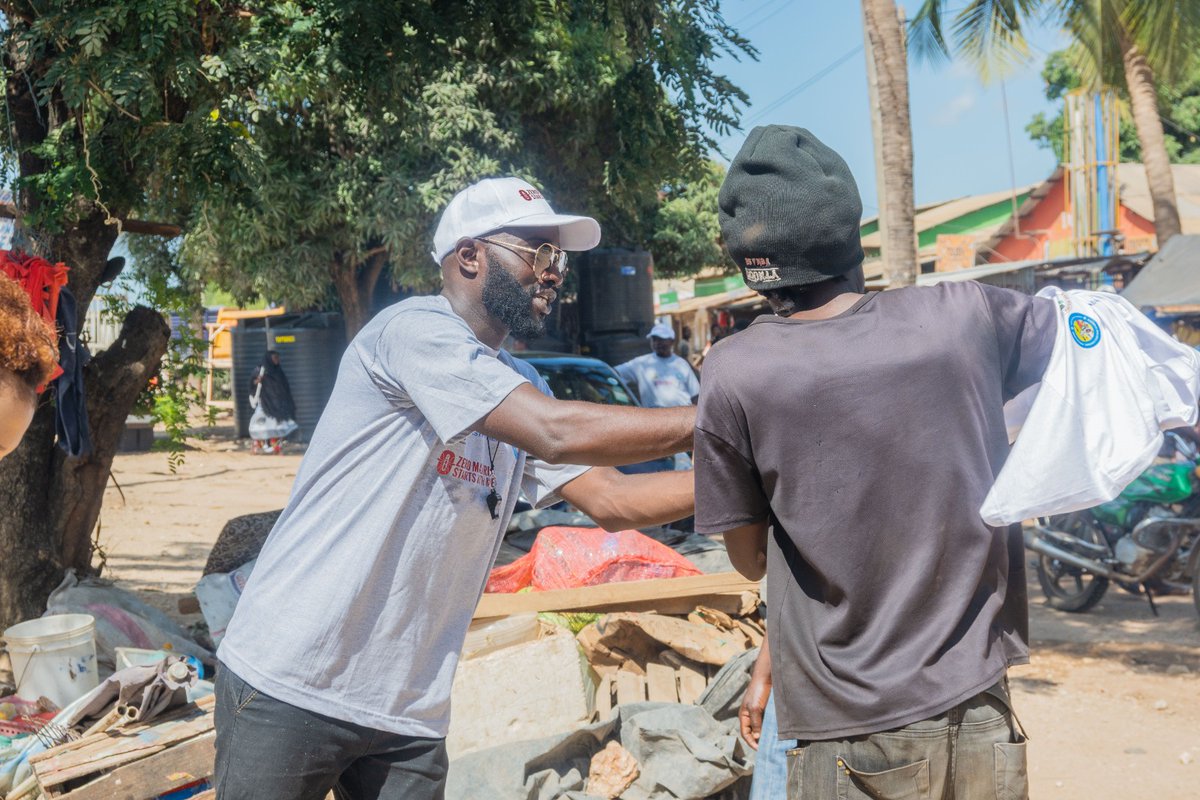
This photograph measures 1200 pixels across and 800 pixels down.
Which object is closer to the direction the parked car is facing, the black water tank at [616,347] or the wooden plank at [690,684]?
the wooden plank

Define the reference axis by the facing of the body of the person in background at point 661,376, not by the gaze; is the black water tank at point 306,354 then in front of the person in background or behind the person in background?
behind

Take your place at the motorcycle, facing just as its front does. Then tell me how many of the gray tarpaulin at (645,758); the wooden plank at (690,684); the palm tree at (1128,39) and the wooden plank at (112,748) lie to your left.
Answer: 1

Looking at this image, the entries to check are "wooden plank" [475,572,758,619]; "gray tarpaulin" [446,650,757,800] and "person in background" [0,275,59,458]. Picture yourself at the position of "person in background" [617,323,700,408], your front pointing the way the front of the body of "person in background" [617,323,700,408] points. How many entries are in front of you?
3

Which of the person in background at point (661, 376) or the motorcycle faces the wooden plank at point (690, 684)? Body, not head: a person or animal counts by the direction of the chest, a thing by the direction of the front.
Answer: the person in background

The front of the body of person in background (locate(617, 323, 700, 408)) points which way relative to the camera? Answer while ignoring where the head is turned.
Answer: toward the camera

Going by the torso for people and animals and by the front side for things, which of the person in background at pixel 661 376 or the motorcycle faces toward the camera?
the person in background

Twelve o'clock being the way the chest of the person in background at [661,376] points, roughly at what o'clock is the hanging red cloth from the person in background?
The hanging red cloth is roughly at 1 o'clock from the person in background.

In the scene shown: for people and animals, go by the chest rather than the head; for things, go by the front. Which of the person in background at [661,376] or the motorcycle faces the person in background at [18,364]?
the person in background at [661,376]

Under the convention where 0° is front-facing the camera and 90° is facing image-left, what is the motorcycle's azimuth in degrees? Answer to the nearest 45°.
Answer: approximately 270°

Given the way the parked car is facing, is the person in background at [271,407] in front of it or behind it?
behind

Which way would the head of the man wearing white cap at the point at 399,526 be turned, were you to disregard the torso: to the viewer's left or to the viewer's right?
to the viewer's right

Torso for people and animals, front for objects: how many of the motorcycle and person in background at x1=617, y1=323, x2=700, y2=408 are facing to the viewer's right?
1

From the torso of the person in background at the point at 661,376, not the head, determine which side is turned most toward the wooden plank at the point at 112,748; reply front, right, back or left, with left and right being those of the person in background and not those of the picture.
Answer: front
